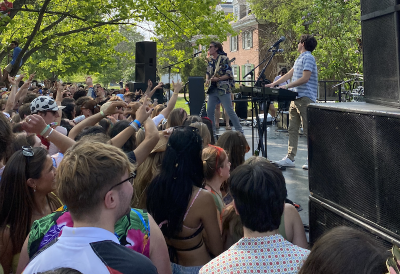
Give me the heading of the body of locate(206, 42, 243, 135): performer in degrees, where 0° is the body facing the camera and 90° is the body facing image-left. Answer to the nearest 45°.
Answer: approximately 45°

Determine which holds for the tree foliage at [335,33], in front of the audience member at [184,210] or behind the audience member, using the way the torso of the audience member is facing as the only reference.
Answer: in front

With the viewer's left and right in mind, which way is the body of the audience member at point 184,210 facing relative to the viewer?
facing away from the viewer and to the right of the viewer

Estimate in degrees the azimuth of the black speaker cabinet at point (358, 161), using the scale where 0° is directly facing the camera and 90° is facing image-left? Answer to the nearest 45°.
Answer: approximately 45°

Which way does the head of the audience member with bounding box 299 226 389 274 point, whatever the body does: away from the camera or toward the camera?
away from the camera

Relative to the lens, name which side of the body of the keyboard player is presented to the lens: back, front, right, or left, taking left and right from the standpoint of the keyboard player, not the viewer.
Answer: left

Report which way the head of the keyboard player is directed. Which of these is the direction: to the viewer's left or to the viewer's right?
to the viewer's left

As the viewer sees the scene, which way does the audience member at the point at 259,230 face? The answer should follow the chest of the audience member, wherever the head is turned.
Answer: away from the camera

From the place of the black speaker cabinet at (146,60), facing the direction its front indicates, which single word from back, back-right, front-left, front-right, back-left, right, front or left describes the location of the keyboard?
front-left
